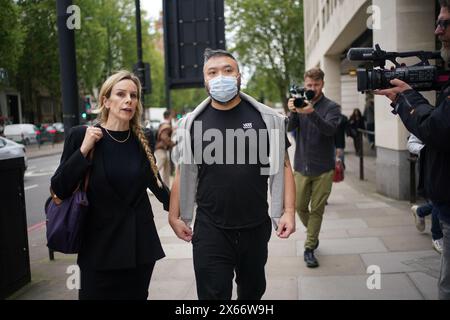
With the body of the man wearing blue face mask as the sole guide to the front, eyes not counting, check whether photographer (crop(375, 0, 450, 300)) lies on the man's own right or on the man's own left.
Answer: on the man's own left

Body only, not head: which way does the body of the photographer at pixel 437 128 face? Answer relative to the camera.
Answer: to the viewer's left

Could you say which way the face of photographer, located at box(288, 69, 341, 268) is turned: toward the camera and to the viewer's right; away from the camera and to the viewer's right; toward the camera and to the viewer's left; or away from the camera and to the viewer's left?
toward the camera and to the viewer's left

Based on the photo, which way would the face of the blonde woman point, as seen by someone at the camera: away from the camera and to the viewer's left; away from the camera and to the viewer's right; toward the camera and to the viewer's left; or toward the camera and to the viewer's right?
toward the camera and to the viewer's right

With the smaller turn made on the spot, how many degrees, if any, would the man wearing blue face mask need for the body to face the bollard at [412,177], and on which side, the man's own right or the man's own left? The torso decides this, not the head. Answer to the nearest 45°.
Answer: approximately 135° to the man's own left

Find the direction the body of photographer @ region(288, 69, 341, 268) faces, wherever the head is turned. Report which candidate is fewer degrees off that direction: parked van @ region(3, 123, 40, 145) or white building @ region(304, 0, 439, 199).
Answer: the parked van

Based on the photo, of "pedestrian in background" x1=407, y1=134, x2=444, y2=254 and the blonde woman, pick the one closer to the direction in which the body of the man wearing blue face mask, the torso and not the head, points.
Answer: the blonde woman

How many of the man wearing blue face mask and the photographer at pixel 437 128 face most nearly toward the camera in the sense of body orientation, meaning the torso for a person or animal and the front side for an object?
1

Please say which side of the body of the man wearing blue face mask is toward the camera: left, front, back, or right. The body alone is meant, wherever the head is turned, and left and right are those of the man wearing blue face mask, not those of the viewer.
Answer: front

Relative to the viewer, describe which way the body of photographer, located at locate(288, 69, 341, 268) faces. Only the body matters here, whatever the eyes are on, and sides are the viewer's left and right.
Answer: facing the viewer and to the left of the viewer

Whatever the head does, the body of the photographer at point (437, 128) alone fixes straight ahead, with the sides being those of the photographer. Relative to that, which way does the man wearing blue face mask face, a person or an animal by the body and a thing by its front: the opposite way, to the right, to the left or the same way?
to the left

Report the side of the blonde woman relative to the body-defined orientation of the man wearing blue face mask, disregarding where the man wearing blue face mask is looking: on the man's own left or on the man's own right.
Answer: on the man's own right
